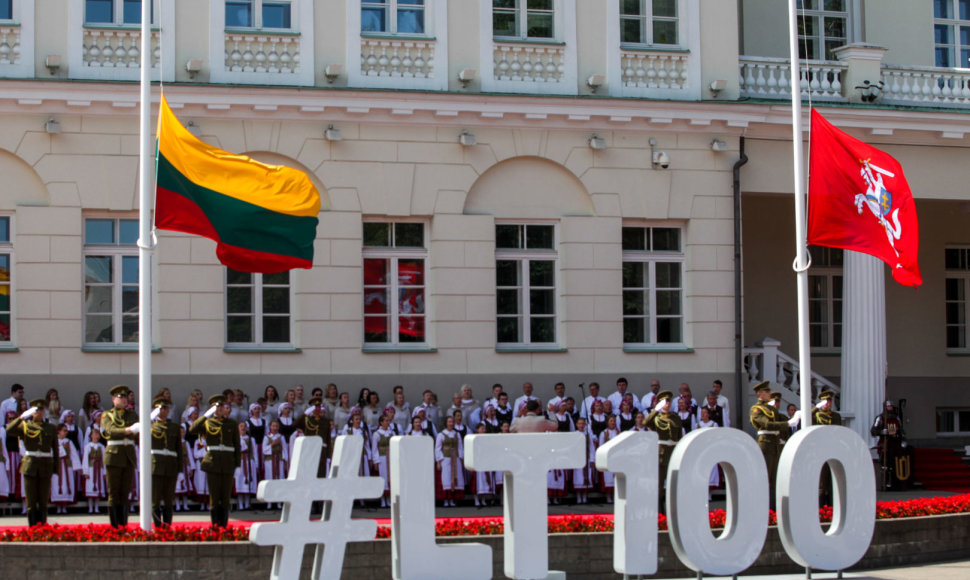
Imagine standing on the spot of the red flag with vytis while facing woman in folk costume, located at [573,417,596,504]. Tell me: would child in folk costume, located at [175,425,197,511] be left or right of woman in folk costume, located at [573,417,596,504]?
left

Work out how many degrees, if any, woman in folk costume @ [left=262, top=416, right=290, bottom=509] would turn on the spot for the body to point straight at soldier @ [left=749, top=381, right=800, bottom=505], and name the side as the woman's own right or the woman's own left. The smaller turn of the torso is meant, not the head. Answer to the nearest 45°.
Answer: approximately 90° to the woman's own left

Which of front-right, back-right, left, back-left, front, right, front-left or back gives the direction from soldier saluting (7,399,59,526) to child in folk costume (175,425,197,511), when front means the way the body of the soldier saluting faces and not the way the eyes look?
back-left

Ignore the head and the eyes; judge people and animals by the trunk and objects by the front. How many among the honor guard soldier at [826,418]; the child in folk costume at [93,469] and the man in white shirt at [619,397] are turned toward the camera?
3

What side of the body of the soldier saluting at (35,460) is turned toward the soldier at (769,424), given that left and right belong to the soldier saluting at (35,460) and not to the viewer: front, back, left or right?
left

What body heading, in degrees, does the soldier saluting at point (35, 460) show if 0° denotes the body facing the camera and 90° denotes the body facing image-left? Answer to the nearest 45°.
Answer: approximately 0°

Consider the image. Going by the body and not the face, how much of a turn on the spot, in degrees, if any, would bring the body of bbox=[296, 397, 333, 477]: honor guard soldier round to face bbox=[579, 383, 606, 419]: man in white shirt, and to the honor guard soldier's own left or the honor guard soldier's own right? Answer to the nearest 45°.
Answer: approximately 90° to the honor guard soldier's own left

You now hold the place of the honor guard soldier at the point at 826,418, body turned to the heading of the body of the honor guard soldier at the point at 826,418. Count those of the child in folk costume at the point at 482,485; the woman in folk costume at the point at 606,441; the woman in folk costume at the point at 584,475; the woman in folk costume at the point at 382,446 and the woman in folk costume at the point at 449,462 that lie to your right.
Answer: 5

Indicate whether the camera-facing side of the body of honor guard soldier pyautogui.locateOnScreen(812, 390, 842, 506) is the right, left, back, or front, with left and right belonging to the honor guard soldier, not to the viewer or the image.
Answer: front
